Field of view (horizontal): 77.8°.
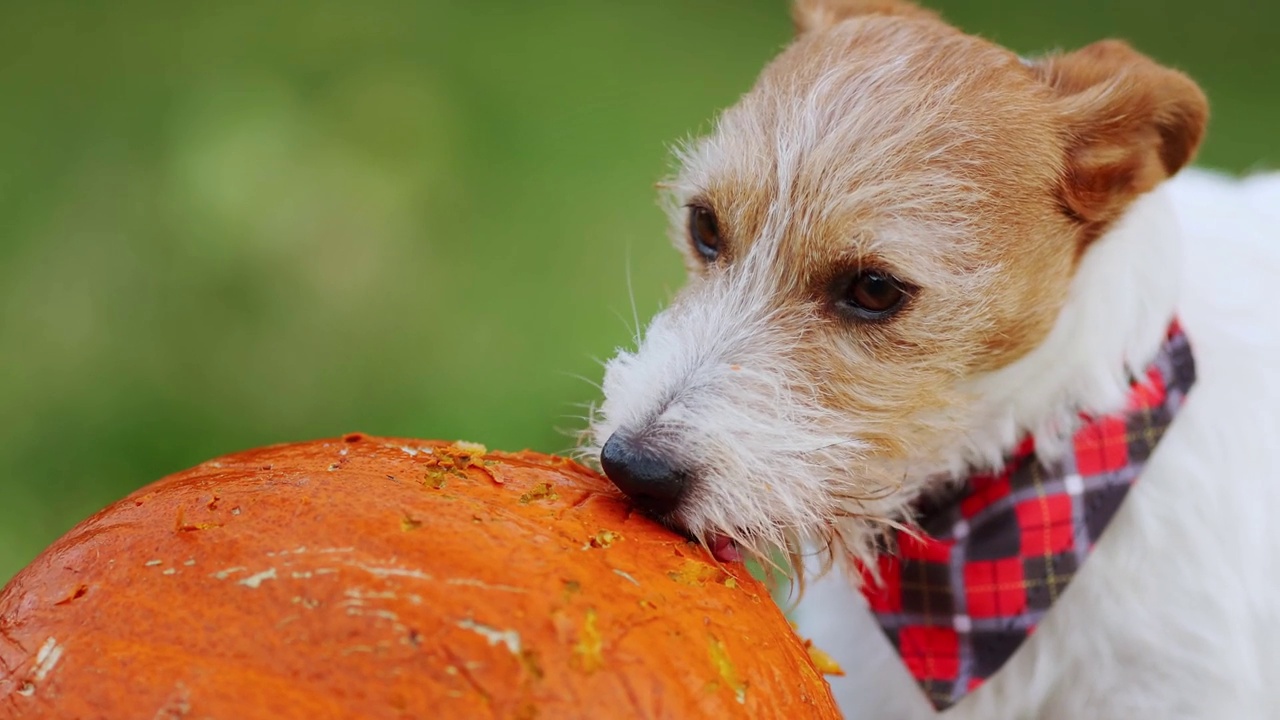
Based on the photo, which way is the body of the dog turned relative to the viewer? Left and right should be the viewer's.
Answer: facing the viewer and to the left of the viewer

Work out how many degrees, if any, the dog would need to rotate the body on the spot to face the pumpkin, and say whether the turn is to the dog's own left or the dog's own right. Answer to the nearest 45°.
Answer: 0° — it already faces it
